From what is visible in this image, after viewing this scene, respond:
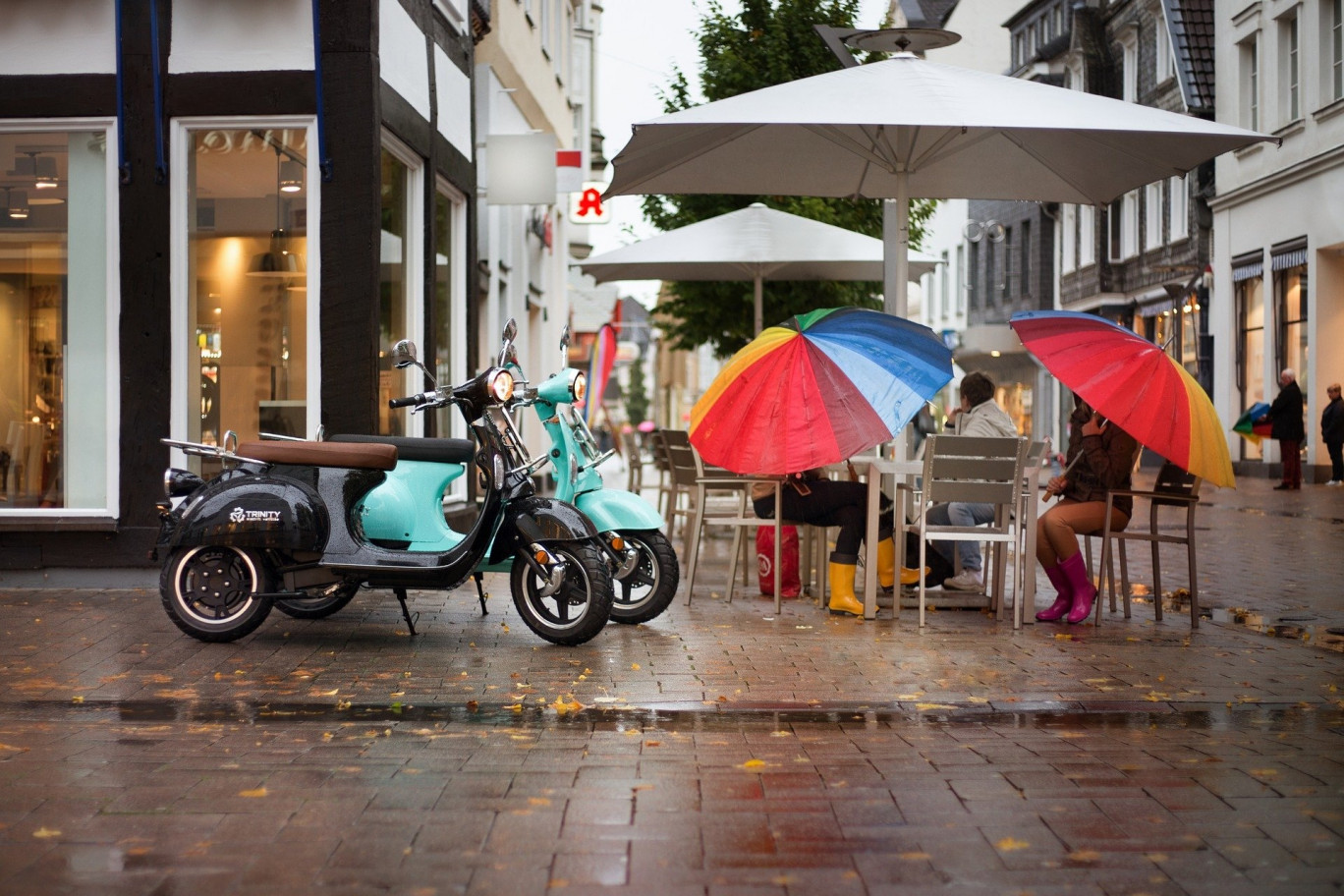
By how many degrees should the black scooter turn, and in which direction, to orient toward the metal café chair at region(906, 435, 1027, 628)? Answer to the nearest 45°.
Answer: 0° — it already faces it

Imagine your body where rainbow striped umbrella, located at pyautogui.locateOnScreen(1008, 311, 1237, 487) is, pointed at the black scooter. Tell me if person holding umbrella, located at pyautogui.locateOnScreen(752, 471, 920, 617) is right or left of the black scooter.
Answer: right

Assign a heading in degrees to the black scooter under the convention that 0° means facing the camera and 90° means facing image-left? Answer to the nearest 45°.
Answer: approximately 270°

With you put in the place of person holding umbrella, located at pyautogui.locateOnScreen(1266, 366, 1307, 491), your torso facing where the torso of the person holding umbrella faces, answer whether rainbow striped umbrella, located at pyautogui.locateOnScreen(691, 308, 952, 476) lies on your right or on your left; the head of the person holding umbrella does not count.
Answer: on your left

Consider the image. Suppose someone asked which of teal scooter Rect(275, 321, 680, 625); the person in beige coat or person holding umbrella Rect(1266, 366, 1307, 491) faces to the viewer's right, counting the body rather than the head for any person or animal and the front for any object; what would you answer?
the teal scooter

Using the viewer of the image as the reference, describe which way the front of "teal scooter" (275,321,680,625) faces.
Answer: facing to the right of the viewer

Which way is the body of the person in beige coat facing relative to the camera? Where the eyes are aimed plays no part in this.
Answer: to the viewer's left

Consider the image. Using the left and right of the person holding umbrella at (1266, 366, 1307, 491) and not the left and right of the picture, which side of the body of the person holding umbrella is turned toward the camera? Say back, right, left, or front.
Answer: left

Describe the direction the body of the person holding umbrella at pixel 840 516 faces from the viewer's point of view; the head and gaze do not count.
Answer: to the viewer's right

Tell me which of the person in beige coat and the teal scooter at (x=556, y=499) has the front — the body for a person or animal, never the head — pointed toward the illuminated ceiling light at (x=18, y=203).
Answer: the person in beige coat

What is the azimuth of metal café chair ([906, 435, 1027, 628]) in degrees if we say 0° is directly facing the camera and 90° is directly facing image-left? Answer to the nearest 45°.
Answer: approximately 180°
